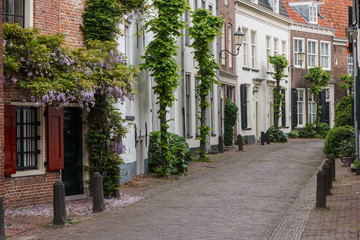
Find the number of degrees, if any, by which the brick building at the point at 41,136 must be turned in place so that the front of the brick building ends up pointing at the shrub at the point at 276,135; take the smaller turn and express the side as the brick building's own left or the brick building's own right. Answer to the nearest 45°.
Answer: approximately 90° to the brick building's own left

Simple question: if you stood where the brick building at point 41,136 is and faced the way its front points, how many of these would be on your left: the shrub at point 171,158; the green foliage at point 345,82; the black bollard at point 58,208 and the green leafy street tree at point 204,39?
3

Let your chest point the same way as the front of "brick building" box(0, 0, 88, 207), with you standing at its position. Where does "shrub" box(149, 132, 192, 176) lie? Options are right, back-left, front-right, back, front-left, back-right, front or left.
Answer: left

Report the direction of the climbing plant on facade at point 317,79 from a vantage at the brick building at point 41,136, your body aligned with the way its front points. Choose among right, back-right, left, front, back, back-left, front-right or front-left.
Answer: left

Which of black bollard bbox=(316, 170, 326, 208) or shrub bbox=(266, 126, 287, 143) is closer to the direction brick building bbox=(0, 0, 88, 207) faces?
the black bollard

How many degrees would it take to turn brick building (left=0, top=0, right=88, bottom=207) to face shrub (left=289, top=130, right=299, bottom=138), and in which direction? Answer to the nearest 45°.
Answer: approximately 90° to its left

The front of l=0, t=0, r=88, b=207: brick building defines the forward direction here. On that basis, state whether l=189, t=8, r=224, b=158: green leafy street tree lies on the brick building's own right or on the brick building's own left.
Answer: on the brick building's own left

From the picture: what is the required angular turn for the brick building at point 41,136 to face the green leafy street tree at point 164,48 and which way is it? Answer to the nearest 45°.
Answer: approximately 90° to its left

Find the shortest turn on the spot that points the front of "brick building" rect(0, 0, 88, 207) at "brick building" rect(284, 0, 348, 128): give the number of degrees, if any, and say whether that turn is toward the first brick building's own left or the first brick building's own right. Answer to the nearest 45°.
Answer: approximately 90° to the first brick building's own left

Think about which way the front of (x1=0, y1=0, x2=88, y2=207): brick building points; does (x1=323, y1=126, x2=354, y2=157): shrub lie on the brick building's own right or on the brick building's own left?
on the brick building's own left

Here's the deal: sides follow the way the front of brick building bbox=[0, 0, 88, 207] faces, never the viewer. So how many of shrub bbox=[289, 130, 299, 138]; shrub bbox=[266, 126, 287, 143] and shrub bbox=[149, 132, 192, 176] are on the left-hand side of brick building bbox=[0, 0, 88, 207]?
3

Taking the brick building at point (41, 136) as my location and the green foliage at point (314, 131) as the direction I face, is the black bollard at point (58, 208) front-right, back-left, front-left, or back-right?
back-right
